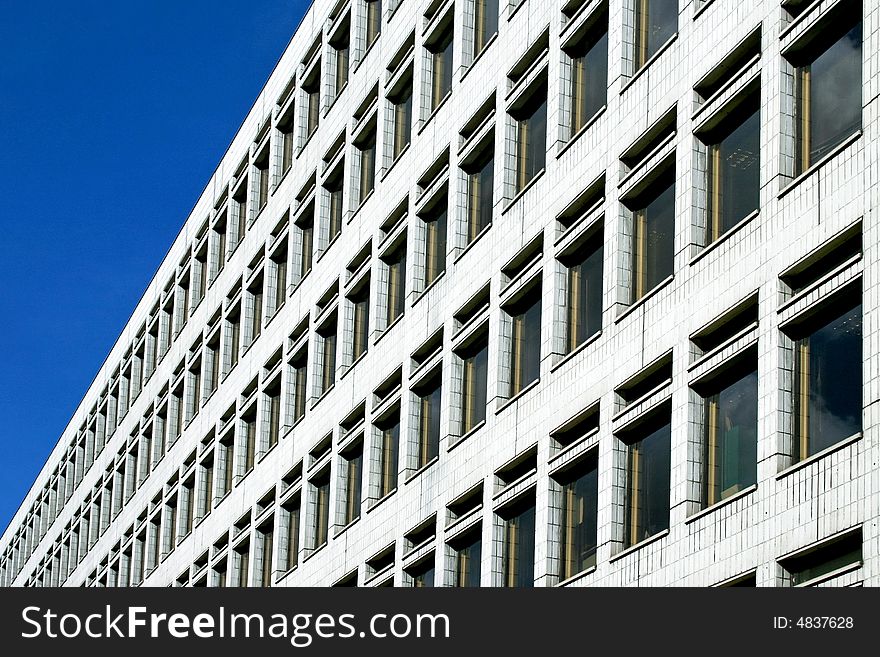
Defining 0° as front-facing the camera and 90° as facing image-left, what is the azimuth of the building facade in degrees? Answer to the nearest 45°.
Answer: approximately 45°
